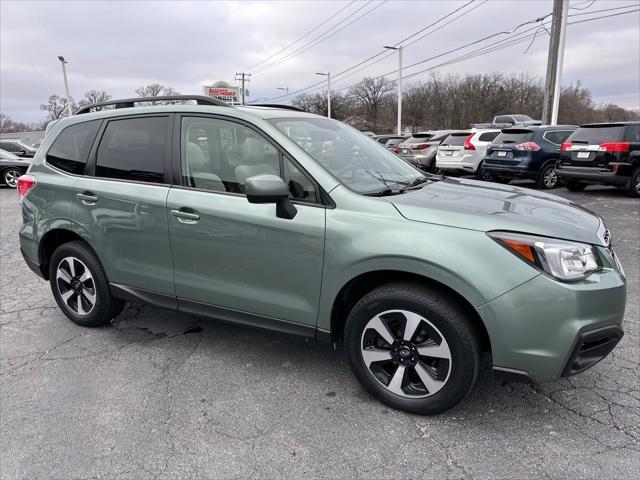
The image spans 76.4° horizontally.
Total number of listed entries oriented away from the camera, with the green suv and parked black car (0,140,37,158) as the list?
0

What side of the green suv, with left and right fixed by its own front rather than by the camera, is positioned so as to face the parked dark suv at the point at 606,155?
left

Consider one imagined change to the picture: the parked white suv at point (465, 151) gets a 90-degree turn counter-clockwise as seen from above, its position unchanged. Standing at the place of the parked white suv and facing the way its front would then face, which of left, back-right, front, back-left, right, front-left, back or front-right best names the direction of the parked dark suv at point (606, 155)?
back

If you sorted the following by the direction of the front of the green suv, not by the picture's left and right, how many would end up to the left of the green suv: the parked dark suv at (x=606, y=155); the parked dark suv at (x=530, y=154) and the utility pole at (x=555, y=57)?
3

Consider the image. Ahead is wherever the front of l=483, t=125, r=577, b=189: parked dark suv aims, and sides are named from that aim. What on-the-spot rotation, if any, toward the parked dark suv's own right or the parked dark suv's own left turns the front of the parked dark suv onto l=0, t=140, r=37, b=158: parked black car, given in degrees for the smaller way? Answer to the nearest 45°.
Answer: approximately 135° to the parked dark suv's own left

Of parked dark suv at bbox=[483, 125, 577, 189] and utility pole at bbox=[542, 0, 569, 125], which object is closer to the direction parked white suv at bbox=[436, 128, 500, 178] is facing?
the utility pole

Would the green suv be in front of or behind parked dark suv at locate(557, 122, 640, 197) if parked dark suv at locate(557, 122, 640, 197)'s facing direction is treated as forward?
behind

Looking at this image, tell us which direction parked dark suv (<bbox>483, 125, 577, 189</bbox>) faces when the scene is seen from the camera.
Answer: facing away from the viewer and to the right of the viewer

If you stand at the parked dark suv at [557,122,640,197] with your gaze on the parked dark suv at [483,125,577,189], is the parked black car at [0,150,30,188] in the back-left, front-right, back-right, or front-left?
front-left
